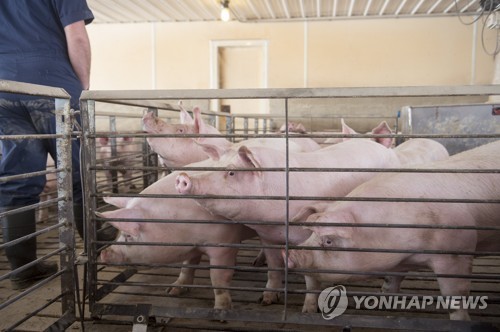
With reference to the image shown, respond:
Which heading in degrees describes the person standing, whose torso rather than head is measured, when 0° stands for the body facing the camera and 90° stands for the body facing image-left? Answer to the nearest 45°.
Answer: approximately 225°

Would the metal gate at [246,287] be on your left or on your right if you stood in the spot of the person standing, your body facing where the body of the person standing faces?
on your right

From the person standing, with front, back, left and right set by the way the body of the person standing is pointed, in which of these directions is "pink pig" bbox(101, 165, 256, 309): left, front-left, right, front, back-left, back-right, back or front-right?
right
